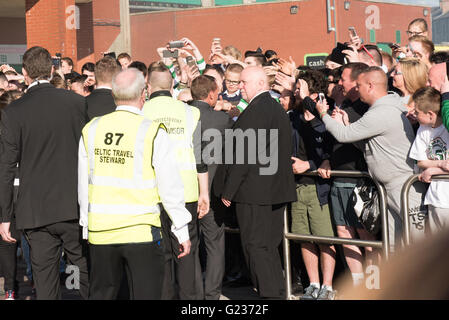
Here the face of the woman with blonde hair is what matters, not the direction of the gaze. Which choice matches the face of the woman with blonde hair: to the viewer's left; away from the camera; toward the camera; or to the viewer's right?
to the viewer's left

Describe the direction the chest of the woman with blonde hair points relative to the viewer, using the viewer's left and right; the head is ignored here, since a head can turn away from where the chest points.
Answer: facing to the left of the viewer

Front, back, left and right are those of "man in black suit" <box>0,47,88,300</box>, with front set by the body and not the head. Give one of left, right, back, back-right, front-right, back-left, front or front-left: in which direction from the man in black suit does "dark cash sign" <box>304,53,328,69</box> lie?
front-right

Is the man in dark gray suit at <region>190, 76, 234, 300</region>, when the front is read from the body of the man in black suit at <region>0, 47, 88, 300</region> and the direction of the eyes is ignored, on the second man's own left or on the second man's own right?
on the second man's own right

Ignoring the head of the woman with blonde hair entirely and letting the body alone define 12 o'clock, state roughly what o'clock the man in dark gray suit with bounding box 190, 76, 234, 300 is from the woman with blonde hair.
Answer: The man in dark gray suit is roughly at 12 o'clock from the woman with blonde hair.

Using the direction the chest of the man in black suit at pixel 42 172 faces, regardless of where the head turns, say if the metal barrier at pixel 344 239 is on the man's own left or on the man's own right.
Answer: on the man's own right

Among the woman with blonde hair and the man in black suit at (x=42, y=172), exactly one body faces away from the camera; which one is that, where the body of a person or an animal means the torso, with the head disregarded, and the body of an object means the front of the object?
the man in black suit

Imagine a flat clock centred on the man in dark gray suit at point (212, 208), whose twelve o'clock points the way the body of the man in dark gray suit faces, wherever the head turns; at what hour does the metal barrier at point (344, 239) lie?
The metal barrier is roughly at 2 o'clock from the man in dark gray suit.

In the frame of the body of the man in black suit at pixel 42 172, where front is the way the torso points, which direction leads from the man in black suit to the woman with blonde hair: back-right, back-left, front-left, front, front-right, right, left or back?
right

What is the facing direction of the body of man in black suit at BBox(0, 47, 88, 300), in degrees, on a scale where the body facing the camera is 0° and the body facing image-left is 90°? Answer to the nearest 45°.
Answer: approximately 180°

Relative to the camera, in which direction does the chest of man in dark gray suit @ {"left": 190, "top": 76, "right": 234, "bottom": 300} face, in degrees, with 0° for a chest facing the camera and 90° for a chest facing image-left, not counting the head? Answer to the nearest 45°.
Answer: approximately 225°
